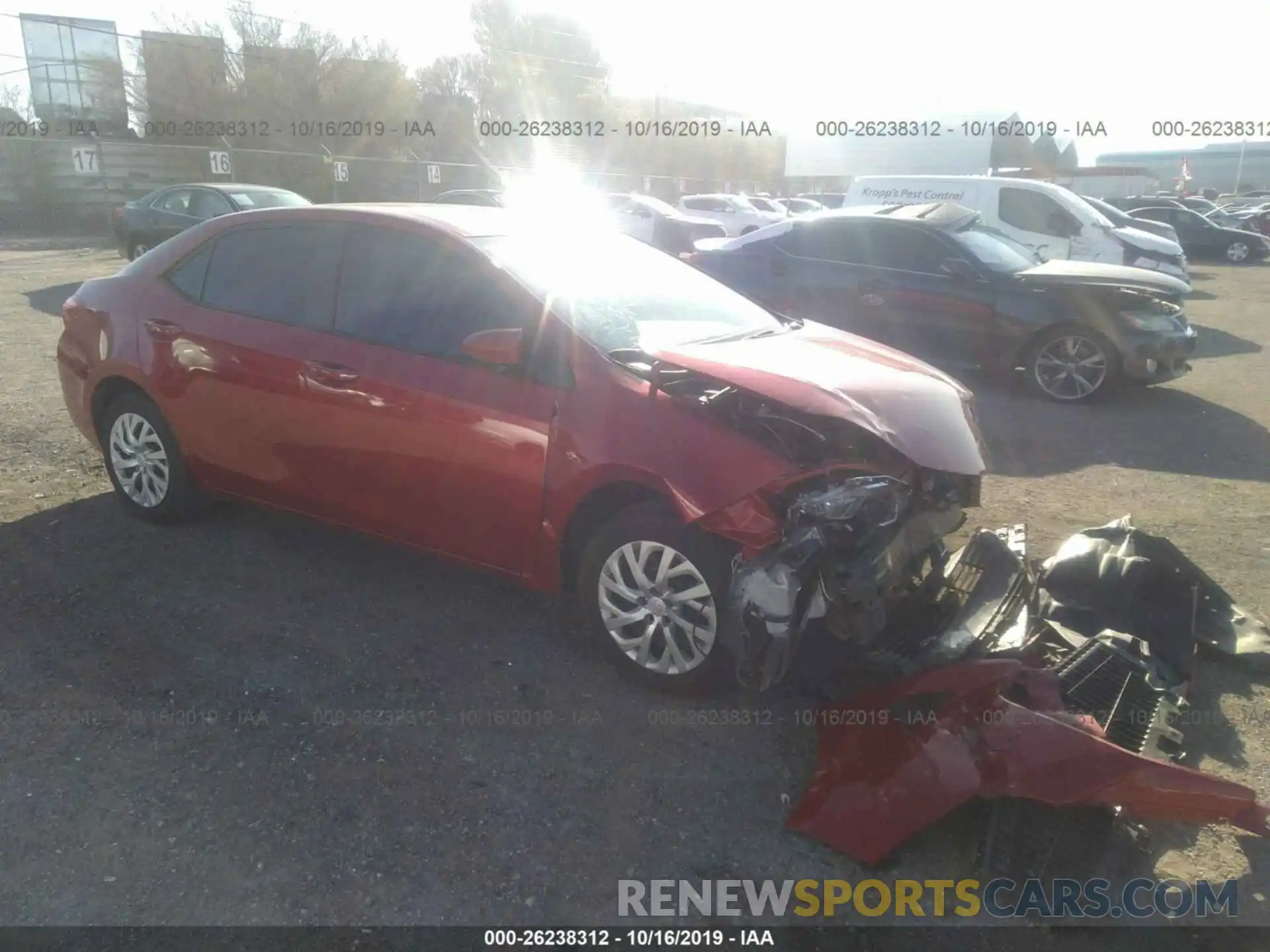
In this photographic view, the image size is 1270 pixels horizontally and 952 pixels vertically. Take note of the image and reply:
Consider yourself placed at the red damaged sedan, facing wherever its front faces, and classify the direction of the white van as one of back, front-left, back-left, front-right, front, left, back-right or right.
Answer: left

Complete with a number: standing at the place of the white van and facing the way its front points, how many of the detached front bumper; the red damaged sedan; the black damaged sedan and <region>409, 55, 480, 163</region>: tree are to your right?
3

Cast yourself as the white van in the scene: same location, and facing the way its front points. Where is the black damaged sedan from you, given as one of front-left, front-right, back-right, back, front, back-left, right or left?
right

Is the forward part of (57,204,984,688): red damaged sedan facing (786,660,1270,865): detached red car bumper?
yes

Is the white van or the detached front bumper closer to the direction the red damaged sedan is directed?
the detached front bumper

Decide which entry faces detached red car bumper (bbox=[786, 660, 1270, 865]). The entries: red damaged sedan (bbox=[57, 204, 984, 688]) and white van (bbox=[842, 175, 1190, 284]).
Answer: the red damaged sedan

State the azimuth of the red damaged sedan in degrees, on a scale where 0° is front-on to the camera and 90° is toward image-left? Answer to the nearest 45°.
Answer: approximately 315°

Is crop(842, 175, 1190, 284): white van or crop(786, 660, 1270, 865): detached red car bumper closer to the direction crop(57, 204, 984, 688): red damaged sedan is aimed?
the detached red car bumper

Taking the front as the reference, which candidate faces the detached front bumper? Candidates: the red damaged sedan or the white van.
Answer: the red damaged sedan

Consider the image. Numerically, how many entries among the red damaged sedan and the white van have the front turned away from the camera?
0

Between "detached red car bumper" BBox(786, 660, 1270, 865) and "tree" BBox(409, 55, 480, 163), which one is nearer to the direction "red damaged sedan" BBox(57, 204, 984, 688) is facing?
the detached red car bumper

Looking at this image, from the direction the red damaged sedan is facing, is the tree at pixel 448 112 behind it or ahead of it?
behind

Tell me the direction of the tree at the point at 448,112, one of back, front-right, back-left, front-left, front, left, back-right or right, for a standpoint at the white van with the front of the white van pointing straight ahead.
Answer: back-left

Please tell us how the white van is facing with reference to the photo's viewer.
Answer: facing to the right of the viewer

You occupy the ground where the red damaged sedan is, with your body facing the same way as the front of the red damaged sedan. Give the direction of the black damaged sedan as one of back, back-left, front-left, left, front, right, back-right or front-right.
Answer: left

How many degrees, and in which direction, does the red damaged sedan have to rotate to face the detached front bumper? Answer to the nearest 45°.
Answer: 0° — it already faces it

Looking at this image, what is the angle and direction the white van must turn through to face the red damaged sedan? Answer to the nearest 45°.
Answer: approximately 90° to its right

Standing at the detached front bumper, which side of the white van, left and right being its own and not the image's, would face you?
right
